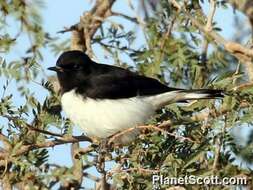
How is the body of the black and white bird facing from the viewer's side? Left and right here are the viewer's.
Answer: facing to the left of the viewer
